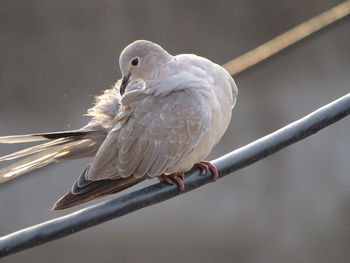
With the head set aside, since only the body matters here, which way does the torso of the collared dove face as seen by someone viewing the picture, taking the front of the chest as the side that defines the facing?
to the viewer's right
